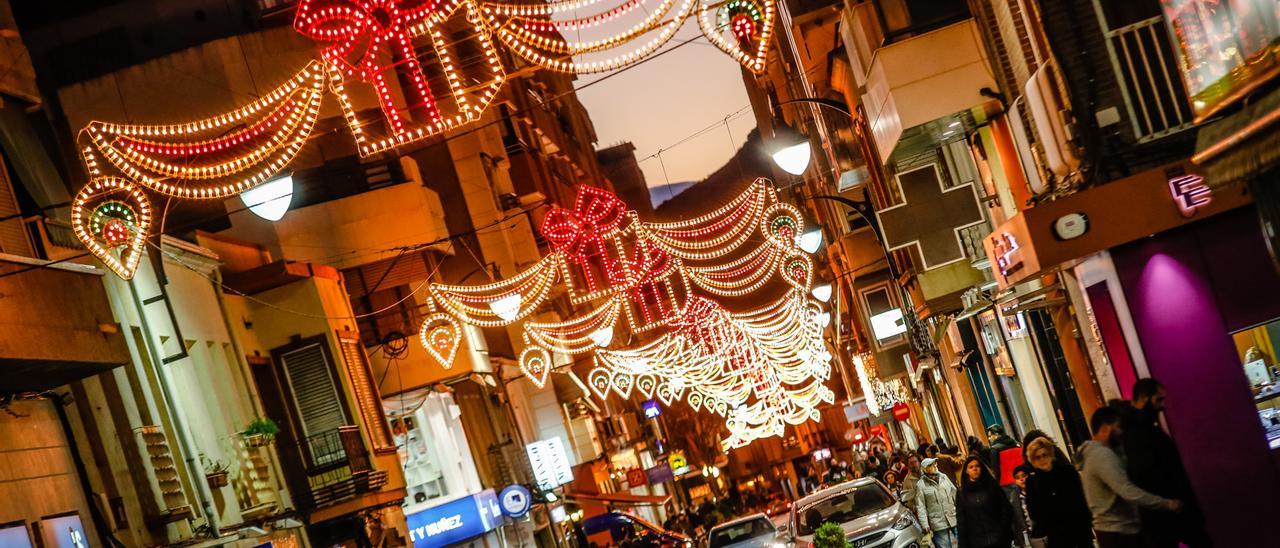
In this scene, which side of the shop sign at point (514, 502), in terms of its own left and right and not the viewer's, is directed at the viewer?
front

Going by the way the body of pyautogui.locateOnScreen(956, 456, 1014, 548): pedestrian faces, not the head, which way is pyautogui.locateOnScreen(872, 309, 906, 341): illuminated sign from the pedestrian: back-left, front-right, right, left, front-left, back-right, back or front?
back

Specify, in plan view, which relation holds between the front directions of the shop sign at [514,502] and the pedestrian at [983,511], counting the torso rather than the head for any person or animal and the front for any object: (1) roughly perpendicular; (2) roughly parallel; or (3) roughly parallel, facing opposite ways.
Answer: roughly parallel

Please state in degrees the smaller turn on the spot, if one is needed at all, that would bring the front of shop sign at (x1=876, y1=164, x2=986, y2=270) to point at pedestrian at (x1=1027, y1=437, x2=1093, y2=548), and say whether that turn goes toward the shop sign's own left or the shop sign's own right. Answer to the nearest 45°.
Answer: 0° — it already faces them

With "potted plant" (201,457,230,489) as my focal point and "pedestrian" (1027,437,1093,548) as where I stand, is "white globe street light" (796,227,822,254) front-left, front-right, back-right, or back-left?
front-right

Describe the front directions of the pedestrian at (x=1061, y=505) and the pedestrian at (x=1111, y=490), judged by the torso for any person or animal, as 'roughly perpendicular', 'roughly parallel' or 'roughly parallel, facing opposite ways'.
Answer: roughly perpendicular

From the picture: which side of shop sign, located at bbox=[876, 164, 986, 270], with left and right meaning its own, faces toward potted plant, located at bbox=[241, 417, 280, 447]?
right

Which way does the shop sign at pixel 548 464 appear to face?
toward the camera

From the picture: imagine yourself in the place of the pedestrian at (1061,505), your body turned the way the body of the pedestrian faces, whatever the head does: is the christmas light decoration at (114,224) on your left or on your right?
on your right

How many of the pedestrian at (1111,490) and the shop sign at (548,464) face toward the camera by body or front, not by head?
1

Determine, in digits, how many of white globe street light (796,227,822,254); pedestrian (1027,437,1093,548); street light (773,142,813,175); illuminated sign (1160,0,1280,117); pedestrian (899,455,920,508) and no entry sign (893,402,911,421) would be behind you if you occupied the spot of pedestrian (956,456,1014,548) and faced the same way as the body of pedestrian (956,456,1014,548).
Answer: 4

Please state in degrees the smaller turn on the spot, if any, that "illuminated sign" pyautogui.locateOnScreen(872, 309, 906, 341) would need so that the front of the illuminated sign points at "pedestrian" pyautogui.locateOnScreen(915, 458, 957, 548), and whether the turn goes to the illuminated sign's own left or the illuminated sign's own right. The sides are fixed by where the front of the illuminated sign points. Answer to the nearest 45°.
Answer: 0° — it already faces them

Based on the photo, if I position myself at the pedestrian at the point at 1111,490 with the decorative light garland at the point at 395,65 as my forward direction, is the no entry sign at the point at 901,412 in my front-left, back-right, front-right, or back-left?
front-right

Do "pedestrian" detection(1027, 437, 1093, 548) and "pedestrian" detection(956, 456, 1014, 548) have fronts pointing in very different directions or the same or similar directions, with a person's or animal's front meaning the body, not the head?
same or similar directions

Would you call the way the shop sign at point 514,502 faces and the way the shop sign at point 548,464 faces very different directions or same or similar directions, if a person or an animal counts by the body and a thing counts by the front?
same or similar directions
